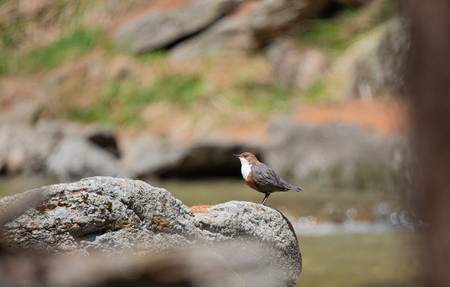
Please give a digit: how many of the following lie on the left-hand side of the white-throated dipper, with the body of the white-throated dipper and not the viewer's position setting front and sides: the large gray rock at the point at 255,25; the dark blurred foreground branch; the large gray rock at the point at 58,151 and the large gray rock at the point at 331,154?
1

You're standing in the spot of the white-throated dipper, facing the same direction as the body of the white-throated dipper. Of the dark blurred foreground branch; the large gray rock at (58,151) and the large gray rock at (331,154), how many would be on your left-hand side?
1

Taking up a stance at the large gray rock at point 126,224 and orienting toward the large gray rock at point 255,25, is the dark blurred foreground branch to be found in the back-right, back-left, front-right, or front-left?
back-right

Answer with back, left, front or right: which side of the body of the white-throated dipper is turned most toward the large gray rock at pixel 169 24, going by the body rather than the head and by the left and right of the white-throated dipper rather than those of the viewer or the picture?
right

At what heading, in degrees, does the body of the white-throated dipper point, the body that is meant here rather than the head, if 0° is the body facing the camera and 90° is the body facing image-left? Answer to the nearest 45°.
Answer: approximately 90°

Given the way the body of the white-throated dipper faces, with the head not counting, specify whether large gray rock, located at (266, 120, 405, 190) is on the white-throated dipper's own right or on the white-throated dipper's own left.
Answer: on the white-throated dipper's own right

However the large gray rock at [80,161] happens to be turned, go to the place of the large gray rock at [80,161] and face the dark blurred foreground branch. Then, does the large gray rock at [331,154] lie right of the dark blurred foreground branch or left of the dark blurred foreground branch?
left

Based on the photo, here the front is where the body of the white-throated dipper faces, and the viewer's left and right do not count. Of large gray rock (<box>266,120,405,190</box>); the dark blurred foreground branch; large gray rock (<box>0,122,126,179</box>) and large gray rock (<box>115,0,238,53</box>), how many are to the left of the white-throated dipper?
1

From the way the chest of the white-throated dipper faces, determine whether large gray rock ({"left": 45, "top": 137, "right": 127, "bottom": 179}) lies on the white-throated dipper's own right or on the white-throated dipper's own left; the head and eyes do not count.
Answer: on the white-throated dipper's own right

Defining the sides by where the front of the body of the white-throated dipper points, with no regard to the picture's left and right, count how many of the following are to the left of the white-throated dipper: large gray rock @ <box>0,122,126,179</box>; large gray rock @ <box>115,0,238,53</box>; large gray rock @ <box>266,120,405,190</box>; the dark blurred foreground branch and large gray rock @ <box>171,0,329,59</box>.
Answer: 1

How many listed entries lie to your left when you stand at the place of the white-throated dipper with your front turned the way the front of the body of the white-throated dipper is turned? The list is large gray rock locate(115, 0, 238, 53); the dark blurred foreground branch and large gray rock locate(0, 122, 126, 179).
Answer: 1

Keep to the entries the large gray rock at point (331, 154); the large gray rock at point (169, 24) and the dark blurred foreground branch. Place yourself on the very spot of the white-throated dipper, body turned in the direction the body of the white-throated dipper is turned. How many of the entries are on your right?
2

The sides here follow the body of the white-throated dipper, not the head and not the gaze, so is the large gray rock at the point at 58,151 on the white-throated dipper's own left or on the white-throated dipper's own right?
on the white-throated dipper's own right

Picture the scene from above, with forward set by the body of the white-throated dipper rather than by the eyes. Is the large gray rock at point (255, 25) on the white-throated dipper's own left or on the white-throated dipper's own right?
on the white-throated dipper's own right

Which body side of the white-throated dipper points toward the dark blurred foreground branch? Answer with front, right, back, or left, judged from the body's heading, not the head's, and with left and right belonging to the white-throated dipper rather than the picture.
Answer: left

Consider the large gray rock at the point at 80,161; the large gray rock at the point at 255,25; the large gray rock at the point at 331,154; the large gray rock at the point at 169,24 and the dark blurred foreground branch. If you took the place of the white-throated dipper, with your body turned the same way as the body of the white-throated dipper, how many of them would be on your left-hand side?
1
